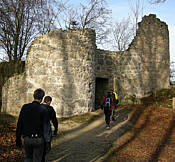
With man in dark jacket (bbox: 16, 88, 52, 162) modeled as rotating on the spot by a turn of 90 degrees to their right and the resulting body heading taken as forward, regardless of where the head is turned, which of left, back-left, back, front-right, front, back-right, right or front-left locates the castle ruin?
left

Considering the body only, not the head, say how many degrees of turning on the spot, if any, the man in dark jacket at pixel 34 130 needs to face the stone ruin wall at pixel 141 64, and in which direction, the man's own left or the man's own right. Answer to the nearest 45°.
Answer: approximately 45° to the man's own right

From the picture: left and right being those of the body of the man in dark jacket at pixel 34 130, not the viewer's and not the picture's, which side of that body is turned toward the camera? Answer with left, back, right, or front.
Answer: back
